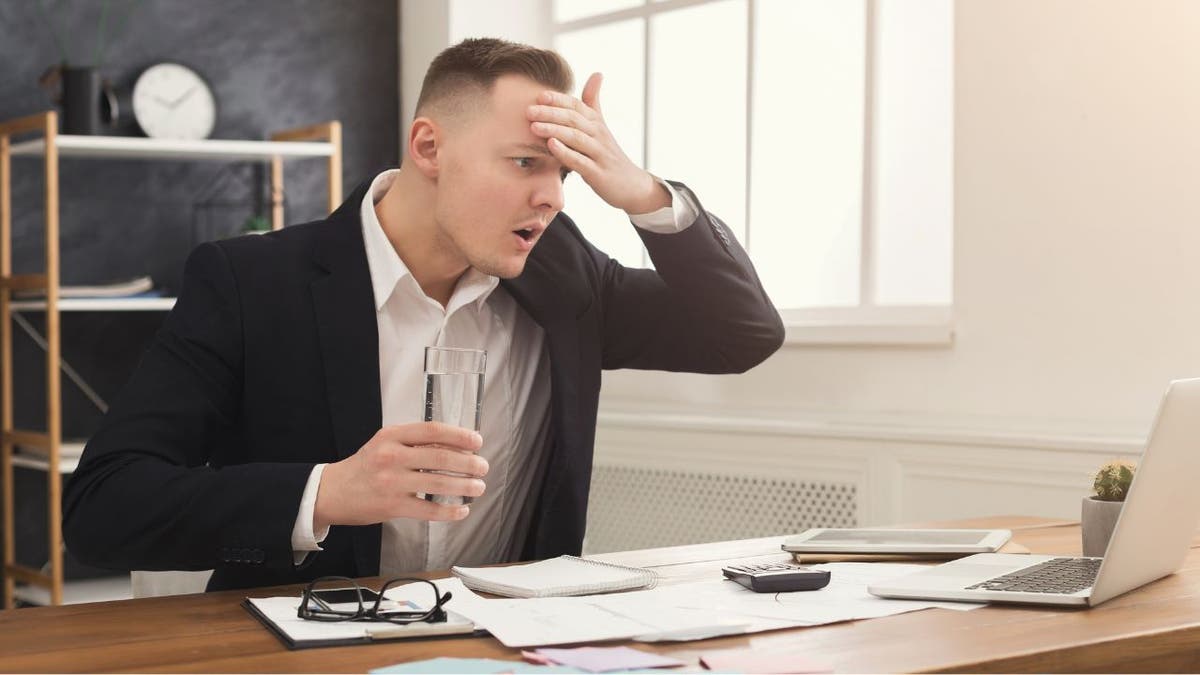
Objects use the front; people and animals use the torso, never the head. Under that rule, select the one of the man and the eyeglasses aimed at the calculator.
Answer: the man

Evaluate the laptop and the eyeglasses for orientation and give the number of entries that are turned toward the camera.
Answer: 1

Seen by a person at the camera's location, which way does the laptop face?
facing away from the viewer and to the left of the viewer

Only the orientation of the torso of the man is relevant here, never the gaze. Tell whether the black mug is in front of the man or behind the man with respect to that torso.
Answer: behind

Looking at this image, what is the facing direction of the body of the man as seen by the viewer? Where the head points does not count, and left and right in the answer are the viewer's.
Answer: facing the viewer and to the right of the viewer

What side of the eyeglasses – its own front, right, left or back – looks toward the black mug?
back

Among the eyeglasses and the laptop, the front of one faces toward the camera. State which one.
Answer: the eyeglasses

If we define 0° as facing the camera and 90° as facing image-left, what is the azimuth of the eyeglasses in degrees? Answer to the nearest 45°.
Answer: approximately 0°

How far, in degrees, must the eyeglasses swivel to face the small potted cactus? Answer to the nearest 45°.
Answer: approximately 90° to its left

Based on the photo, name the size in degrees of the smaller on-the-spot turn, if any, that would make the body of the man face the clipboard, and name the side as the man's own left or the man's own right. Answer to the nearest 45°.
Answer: approximately 45° to the man's own right

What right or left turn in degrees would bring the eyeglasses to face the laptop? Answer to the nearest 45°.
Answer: approximately 90° to its left

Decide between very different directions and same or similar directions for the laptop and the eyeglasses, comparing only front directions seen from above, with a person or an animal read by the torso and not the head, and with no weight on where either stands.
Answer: very different directions

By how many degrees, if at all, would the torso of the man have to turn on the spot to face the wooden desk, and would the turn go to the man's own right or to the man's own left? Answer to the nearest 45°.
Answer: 0° — they already face it

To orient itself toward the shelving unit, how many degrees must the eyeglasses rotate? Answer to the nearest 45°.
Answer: approximately 180°
